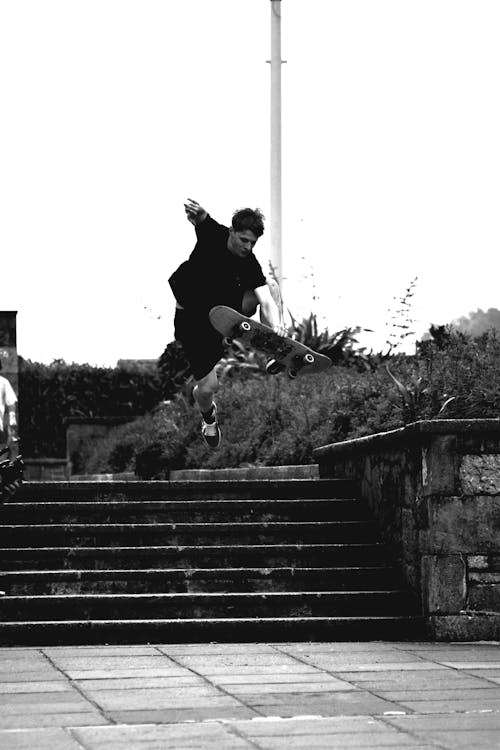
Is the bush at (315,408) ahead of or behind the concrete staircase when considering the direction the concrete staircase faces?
behind

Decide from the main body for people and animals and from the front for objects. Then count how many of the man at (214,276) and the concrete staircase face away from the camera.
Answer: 0

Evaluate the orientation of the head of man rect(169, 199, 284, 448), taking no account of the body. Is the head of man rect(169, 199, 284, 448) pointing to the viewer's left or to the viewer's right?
to the viewer's right

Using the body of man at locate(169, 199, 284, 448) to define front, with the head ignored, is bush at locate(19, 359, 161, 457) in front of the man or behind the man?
behind

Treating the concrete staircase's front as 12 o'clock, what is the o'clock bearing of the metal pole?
The metal pole is roughly at 6 o'clock from the concrete staircase.

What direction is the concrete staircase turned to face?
toward the camera

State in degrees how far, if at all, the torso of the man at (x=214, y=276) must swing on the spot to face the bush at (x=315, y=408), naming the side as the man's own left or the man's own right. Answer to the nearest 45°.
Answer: approximately 135° to the man's own left

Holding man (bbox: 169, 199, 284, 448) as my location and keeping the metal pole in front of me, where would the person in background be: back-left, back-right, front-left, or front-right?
front-left
